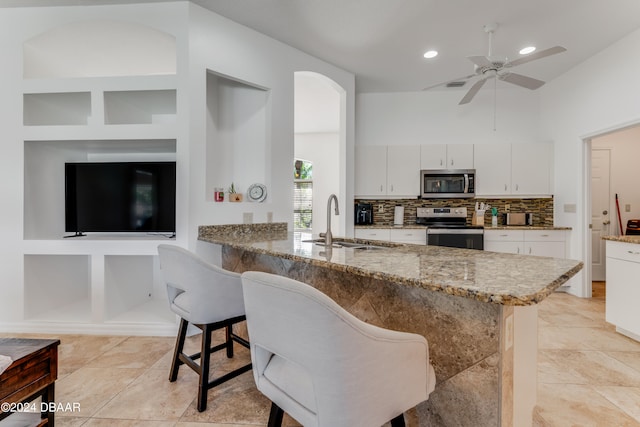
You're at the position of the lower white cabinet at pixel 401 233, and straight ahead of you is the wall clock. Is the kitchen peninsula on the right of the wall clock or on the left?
left

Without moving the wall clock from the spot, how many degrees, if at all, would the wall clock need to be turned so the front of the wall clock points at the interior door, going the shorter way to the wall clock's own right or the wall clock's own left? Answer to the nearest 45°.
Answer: approximately 90° to the wall clock's own left

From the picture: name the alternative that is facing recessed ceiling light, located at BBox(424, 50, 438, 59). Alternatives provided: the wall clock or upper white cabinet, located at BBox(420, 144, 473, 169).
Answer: the upper white cabinet

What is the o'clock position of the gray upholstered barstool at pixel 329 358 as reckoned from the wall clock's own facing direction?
The gray upholstered barstool is roughly at 12 o'clock from the wall clock.

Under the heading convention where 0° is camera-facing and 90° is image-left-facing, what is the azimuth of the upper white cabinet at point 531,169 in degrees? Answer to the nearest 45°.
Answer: approximately 0°

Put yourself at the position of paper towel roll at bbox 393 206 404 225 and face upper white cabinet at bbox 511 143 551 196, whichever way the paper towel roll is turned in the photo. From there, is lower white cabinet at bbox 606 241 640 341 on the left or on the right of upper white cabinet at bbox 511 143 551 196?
right

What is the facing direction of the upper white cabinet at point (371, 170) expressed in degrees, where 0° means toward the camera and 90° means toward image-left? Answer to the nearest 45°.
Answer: approximately 0°

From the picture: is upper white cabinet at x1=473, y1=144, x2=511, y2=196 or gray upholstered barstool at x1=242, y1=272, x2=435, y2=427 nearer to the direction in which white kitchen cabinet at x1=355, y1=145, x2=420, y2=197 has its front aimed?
the gray upholstered barstool

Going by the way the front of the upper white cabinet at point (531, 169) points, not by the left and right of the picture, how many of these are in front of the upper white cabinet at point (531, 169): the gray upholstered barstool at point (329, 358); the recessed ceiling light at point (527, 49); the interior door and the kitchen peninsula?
3

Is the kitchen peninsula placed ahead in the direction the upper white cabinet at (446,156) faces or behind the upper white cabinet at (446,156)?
ahead

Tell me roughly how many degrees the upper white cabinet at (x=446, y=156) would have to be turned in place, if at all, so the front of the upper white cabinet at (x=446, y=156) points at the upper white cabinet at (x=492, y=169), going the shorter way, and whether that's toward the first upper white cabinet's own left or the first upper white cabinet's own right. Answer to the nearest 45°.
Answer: approximately 90° to the first upper white cabinet's own left
